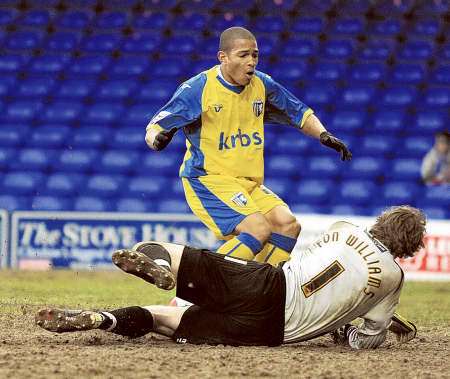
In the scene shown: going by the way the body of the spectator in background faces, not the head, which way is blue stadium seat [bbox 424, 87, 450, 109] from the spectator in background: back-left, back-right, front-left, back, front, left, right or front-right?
back

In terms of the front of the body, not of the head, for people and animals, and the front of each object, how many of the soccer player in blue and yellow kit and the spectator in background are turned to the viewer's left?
0

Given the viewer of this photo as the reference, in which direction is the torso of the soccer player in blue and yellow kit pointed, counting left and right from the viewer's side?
facing the viewer and to the right of the viewer

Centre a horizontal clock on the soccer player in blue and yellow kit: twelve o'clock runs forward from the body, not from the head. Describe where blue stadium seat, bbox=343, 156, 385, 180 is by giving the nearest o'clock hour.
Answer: The blue stadium seat is roughly at 8 o'clock from the soccer player in blue and yellow kit.

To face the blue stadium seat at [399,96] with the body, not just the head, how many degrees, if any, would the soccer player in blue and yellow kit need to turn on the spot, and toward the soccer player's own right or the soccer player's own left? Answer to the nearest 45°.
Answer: approximately 135° to the soccer player's own left

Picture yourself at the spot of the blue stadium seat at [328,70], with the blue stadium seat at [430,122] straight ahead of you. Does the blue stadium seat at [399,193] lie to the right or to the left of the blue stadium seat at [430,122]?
right

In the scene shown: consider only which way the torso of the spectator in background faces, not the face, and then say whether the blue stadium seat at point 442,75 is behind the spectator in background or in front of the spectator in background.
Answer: behind

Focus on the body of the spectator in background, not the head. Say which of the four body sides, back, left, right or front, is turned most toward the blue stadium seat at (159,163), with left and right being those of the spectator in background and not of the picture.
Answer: right

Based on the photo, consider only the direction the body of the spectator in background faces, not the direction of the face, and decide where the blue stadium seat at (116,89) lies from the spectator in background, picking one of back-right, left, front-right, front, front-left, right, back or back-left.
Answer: right

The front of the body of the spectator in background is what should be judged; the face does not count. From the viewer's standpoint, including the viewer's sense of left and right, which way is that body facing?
facing the viewer

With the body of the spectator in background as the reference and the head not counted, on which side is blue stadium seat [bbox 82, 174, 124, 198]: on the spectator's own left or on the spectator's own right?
on the spectator's own right

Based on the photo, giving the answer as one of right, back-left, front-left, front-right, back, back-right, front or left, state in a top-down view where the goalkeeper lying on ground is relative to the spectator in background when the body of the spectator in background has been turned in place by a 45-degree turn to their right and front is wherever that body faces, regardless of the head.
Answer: front-left

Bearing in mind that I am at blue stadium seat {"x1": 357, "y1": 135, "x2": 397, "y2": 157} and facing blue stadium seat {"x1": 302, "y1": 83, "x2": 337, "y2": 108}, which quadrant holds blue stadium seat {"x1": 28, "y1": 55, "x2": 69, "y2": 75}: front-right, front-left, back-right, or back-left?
front-left
